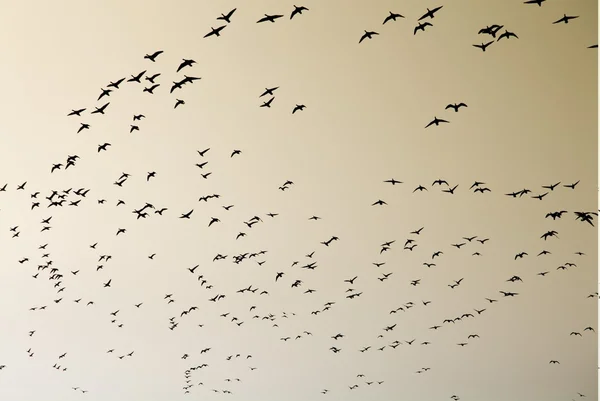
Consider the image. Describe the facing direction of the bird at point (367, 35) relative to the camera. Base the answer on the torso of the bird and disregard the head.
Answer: to the viewer's left

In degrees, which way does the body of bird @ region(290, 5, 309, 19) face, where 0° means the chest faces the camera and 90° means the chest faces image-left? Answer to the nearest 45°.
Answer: approximately 90°

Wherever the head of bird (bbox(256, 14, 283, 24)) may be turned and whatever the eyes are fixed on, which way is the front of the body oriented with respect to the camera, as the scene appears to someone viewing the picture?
to the viewer's left

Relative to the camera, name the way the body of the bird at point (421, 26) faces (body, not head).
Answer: to the viewer's left

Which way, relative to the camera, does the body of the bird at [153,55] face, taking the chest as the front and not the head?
to the viewer's left

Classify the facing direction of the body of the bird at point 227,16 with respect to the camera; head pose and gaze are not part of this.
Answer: to the viewer's left
